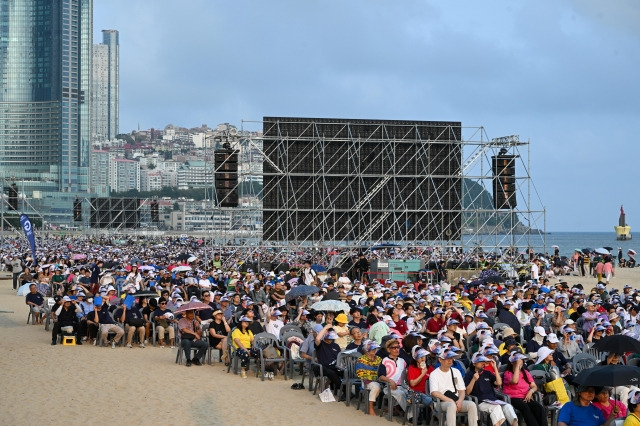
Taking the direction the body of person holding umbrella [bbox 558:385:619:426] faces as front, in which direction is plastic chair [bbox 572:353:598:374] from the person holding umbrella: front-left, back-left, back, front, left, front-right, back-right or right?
back-left

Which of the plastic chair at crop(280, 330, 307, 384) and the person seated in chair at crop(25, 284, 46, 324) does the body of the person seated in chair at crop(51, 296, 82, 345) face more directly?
the plastic chair

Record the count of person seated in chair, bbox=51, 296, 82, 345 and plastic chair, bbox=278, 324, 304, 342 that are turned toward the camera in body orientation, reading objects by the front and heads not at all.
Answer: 2

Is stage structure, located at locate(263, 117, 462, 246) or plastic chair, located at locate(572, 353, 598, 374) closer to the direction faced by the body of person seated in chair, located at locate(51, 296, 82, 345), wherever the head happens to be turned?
the plastic chair

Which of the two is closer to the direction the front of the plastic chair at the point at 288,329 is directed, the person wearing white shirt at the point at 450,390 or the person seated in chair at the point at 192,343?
the person wearing white shirt

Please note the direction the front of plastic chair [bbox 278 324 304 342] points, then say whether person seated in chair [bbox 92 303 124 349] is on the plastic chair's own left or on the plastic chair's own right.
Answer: on the plastic chair's own right

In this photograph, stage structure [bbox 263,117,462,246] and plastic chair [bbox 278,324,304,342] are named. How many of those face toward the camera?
1

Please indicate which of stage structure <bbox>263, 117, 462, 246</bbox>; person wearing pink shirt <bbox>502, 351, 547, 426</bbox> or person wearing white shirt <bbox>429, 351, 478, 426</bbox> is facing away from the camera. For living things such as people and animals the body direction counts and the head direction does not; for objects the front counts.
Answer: the stage structure
